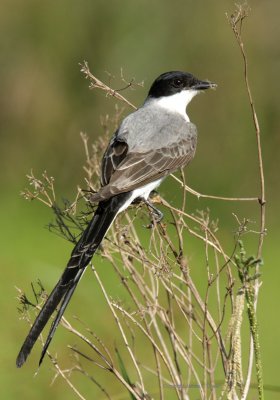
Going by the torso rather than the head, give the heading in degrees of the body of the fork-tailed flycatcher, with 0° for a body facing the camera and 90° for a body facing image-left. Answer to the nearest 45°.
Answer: approximately 225°
